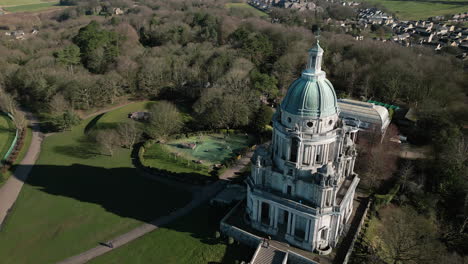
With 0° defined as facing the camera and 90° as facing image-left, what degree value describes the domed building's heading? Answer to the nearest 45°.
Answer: approximately 45°
